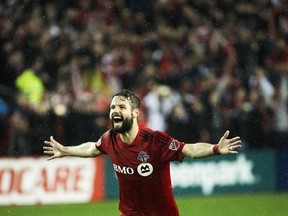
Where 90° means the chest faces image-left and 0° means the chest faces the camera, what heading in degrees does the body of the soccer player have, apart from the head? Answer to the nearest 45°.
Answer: approximately 45°
